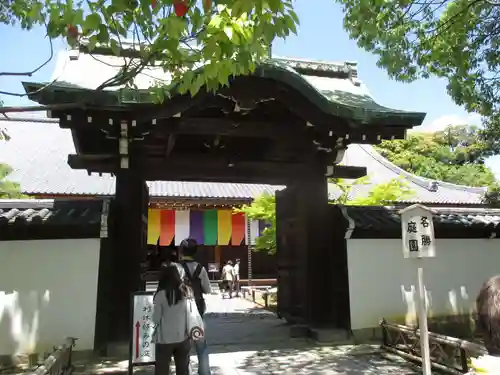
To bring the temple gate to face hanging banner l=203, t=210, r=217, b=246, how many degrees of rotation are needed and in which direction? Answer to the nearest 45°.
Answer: approximately 180°

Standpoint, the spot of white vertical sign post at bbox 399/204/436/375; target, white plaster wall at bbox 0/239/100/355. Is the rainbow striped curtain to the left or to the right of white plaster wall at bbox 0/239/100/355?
right

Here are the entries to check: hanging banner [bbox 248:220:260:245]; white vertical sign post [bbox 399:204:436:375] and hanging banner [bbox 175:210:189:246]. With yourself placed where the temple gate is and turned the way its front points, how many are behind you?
2

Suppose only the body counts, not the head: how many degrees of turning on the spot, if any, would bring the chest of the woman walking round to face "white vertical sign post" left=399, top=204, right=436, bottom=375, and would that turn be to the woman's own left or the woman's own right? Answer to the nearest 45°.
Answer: approximately 90° to the woman's own right

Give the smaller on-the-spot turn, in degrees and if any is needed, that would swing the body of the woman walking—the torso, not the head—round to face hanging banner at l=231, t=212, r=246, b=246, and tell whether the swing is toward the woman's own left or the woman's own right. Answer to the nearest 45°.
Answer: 0° — they already face it

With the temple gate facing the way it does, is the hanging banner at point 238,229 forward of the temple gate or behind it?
behind

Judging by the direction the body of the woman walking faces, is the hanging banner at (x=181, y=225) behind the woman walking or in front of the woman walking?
in front

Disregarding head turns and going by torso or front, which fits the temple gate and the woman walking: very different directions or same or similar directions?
very different directions

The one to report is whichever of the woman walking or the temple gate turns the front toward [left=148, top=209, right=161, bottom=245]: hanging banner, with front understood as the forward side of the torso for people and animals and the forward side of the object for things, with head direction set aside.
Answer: the woman walking

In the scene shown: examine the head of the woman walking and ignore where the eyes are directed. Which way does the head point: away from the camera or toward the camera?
away from the camera

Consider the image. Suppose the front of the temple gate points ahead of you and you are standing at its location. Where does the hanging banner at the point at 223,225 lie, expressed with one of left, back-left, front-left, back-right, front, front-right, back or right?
back

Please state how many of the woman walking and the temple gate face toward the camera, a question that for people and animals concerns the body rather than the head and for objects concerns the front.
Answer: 1

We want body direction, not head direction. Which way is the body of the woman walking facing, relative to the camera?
away from the camera

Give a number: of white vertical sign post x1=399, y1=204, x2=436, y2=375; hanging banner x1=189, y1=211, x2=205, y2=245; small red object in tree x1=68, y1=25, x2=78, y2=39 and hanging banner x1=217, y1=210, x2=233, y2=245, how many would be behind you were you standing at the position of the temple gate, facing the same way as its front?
2

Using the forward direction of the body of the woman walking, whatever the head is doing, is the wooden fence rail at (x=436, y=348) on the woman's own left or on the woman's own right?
on the woman's own right

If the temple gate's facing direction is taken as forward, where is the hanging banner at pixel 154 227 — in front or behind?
behind

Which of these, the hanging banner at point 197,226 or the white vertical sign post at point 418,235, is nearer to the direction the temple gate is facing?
the white vertical sign post
